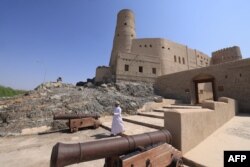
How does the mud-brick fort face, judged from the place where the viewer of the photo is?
facing the viewer and to the left of the viewer
